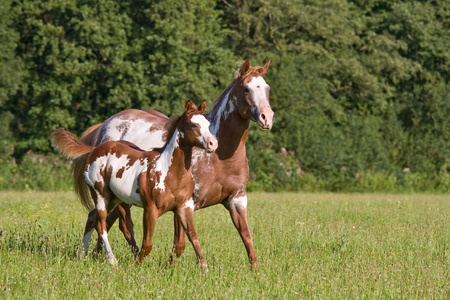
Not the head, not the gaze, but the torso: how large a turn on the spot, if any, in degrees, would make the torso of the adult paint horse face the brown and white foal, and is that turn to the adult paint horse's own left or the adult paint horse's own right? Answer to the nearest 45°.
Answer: approximately 135° to the adult paint horse's own right

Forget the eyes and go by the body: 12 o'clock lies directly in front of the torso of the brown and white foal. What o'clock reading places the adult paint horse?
The adult paint horse is roughly at 10 o'clock from the brown and white foal.

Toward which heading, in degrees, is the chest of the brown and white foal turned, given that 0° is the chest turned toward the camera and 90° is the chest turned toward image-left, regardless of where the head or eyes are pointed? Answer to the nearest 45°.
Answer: approximately 315°

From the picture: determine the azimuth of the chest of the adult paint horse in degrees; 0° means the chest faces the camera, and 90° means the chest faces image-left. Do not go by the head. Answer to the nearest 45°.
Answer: approximately 315°
